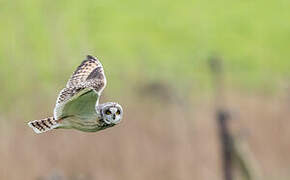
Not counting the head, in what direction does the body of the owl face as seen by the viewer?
to the viewer's right
